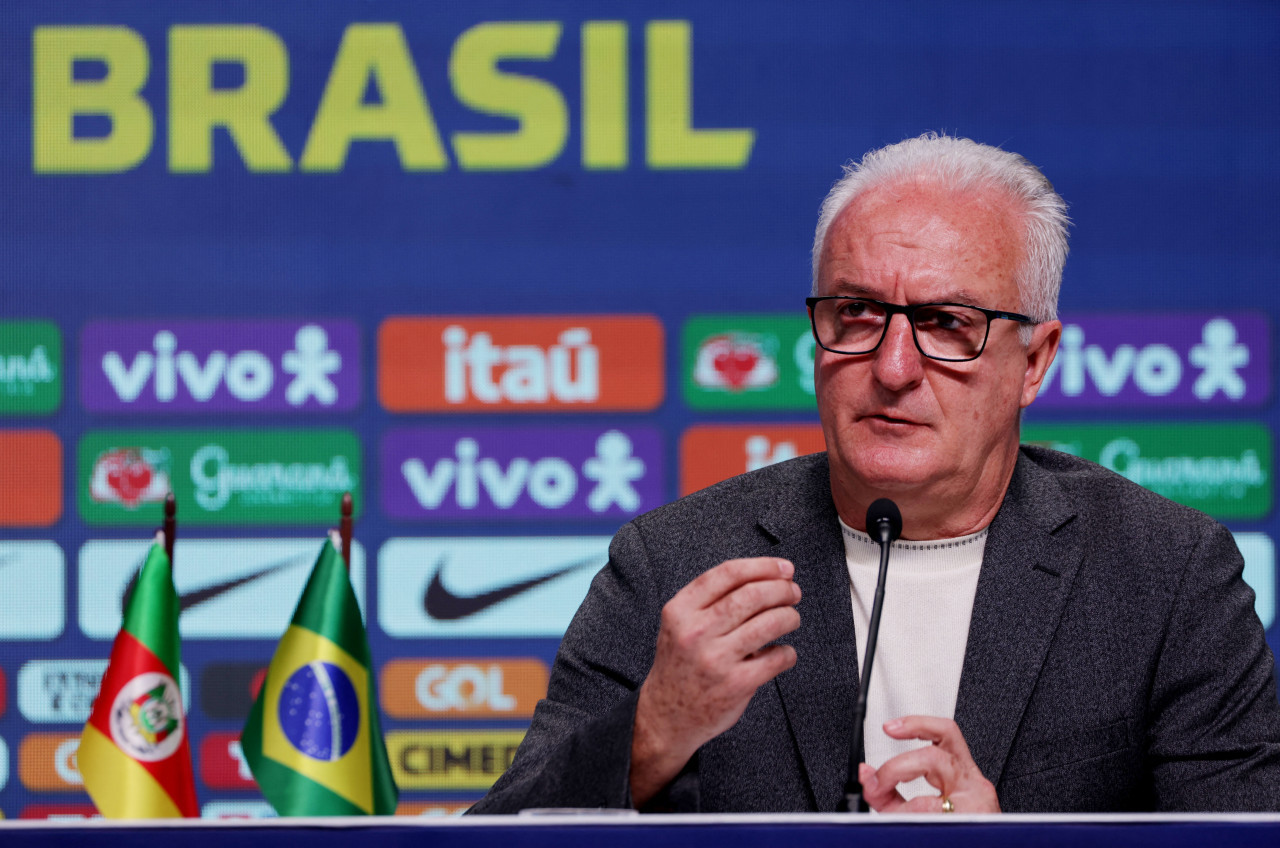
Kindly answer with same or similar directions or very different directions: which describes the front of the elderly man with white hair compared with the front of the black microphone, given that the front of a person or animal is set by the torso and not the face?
very different directions

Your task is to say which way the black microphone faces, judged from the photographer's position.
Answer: facing away from the viewer

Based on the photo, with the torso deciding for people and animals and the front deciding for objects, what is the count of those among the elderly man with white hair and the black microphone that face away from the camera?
1

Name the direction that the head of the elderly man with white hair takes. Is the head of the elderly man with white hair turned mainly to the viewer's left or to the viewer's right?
to the viewer's left

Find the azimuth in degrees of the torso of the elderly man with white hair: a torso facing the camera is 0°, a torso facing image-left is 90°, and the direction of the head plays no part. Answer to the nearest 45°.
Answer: approximately 0°
